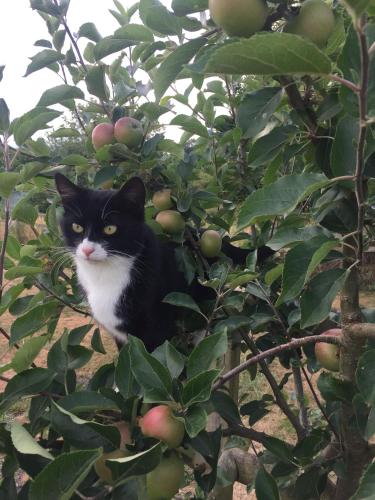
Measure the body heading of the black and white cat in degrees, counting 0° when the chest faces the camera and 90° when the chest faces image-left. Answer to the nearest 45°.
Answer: approximately 45°
